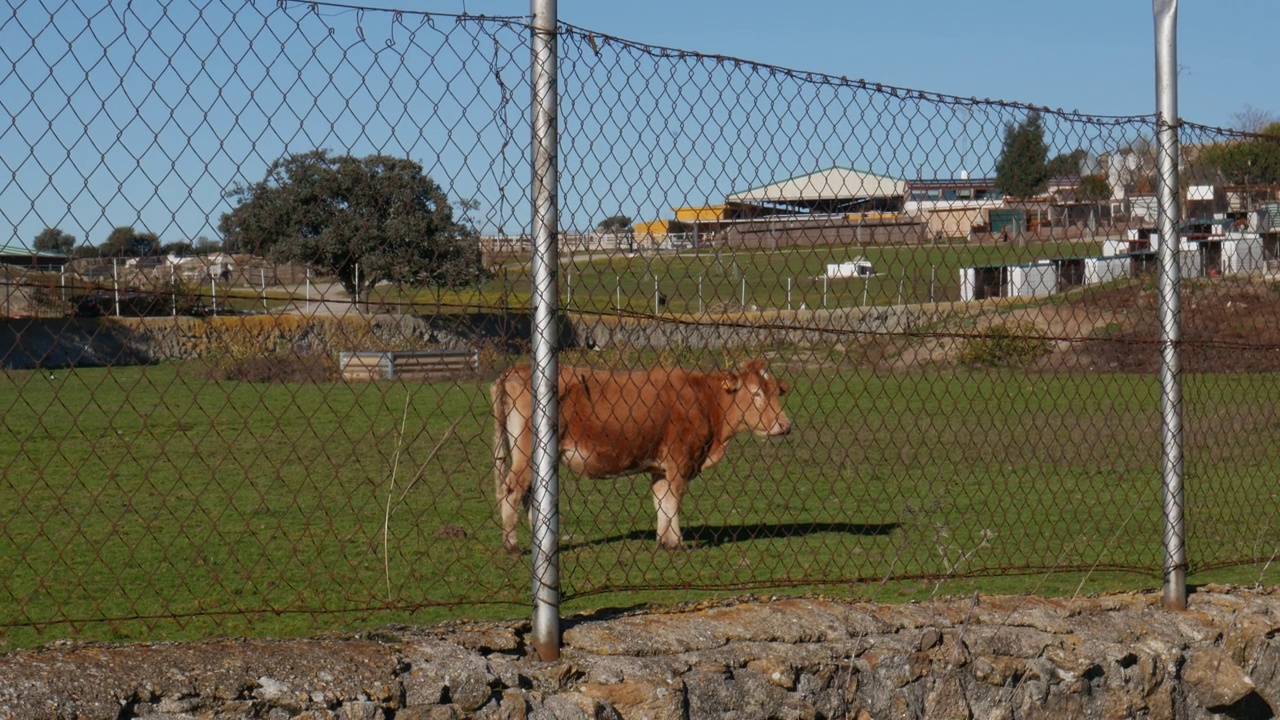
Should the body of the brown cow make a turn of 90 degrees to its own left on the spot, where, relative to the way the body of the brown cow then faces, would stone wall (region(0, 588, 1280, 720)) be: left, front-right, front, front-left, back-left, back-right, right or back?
back

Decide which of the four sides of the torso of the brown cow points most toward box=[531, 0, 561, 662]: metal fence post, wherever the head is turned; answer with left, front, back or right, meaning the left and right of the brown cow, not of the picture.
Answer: right

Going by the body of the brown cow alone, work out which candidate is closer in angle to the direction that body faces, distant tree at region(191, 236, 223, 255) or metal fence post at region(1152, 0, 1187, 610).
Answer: the metal fence post

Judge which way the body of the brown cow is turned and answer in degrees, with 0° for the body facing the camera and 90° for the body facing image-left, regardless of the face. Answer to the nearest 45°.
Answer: approximately 270°
